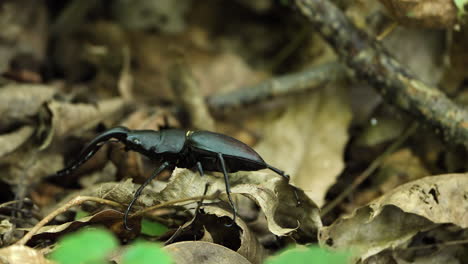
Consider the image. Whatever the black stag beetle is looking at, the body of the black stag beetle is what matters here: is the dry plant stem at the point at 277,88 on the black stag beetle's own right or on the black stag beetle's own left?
on the black stag beetle's own right

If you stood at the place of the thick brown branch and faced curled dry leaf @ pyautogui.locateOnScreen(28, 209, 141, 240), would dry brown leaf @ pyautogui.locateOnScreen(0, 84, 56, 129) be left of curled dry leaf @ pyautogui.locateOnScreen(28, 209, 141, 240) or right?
right

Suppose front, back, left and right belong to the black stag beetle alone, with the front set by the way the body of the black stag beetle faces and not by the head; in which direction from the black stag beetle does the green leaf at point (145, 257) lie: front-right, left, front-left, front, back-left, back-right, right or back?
left

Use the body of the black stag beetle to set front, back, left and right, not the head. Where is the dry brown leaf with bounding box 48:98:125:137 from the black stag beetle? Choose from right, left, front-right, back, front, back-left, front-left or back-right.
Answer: front-right

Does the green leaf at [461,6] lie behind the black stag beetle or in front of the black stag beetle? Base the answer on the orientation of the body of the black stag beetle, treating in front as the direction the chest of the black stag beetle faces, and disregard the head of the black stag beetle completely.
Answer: behind

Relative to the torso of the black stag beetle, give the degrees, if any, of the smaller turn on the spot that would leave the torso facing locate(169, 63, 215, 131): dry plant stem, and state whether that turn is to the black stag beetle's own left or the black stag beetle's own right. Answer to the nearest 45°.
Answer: approximately 90° to the black stag beetle's own right

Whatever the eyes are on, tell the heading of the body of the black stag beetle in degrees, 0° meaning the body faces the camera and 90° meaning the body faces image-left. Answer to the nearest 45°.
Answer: approximately 90°

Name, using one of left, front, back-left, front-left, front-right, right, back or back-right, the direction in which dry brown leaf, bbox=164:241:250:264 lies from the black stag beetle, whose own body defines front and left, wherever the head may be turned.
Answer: left

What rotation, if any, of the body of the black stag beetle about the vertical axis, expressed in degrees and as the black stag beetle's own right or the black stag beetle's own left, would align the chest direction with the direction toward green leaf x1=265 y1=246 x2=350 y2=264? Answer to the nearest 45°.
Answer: approximately 90° to the black stag beetle's own left

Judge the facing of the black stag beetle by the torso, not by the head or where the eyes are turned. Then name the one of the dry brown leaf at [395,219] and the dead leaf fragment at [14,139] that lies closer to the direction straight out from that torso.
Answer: the dead leaf fragment

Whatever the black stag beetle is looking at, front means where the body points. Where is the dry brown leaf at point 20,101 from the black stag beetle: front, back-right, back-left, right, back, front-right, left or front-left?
front-right
